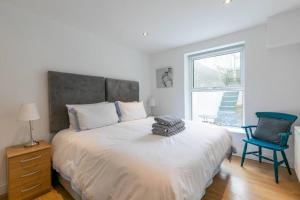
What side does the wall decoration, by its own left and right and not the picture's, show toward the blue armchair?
left

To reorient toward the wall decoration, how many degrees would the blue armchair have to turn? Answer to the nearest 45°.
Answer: approximately 45° to its right

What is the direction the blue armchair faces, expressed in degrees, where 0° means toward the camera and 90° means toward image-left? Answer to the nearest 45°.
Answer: approximately 45°

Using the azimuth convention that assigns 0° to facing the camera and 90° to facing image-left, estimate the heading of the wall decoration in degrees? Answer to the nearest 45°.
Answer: approximately 45°

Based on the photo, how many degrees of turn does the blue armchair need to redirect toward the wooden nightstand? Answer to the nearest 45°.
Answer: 0° — it already faces it

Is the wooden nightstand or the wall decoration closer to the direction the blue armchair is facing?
the wooden nightstand
